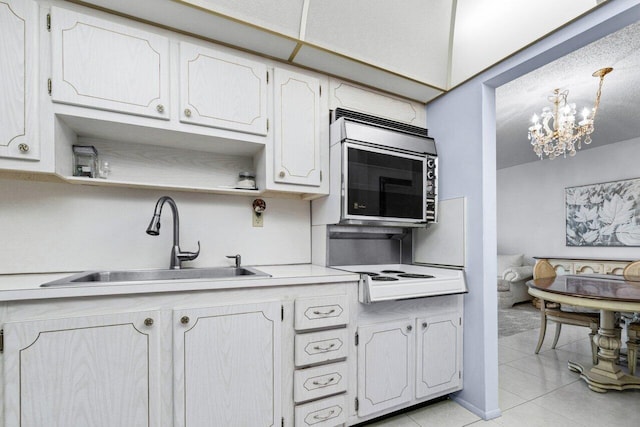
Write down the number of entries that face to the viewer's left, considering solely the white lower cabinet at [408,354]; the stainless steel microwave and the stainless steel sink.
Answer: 0

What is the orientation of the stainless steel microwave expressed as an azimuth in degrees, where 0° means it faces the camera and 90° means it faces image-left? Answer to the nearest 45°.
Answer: approximately 315°

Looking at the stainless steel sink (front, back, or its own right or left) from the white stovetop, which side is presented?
left

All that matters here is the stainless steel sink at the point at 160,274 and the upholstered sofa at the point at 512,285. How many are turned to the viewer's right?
0

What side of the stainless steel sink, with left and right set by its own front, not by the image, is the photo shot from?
front

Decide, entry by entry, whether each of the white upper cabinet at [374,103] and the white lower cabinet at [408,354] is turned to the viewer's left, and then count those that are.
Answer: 0

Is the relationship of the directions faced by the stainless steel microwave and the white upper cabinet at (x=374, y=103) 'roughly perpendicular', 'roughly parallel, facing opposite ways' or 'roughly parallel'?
roughly parallel

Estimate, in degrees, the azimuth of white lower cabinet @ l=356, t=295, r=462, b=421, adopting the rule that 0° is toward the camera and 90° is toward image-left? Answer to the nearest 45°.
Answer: approximately 315°

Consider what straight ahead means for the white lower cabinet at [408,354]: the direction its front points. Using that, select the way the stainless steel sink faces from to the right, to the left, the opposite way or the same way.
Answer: the same way

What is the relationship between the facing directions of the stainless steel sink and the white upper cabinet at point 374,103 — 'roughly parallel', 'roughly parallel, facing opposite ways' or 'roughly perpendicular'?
roughly parallel

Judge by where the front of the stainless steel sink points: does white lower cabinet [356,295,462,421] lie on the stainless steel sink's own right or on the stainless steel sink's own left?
on the stainless steel sink's own left

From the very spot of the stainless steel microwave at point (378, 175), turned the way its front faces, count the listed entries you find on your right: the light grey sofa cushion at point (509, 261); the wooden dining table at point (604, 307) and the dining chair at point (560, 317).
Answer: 0

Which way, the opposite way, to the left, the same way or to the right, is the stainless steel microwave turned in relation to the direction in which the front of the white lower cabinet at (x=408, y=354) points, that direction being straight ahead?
the same way

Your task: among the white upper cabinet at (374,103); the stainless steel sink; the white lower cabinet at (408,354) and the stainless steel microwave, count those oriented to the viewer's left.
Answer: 0
